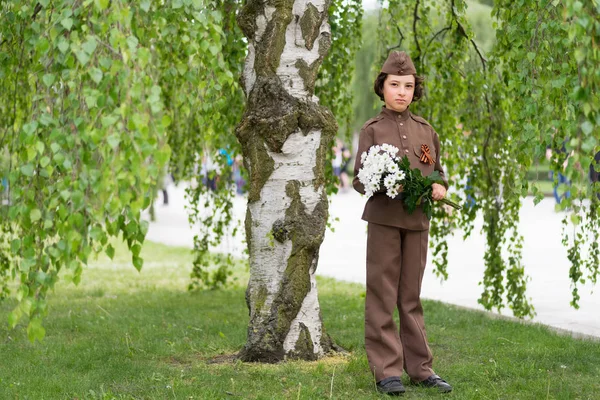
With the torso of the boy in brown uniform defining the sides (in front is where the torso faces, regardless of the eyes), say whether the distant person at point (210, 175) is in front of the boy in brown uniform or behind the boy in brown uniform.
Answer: behind

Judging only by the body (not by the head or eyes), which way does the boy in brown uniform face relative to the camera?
toward the camera
